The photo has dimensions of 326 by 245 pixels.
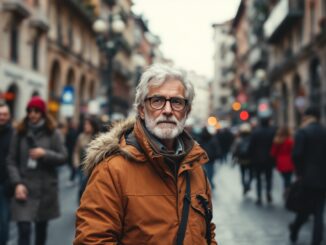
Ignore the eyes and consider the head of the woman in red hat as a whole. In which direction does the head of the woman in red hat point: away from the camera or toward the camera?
toward the camera

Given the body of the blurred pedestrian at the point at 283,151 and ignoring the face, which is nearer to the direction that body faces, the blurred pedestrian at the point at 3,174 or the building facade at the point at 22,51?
the building facade

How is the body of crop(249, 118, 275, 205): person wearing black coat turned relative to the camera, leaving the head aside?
away from the camera

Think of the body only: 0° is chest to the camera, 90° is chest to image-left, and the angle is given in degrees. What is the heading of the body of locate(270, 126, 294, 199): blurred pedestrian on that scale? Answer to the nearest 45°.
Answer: approximately 180°

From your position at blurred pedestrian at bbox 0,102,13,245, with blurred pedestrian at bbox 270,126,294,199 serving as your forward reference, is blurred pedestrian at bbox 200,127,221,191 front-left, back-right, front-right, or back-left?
front-left

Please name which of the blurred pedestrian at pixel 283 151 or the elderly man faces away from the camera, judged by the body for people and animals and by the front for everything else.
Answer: the blurred pedestrian

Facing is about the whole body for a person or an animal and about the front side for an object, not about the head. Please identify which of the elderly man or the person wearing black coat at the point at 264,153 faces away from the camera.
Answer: the person wearing black coat

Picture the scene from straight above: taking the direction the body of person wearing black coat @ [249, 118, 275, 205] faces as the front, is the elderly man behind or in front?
behind

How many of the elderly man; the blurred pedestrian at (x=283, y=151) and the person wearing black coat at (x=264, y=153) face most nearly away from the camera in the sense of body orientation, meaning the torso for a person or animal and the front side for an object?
2

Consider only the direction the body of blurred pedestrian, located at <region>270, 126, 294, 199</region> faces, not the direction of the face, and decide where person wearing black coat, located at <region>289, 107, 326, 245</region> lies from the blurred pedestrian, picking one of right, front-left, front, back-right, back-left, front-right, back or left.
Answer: back
